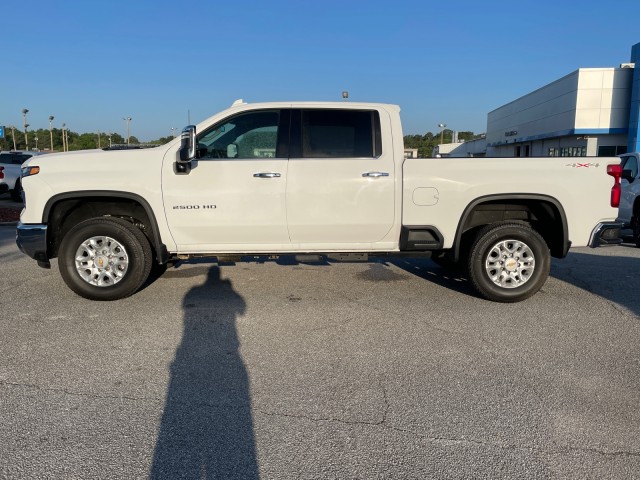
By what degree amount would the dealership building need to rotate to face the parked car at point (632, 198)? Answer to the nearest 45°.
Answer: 0° — it already faces it

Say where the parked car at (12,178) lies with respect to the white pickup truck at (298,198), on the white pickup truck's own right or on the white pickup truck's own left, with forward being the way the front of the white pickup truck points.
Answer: on the white pickup truck's own right

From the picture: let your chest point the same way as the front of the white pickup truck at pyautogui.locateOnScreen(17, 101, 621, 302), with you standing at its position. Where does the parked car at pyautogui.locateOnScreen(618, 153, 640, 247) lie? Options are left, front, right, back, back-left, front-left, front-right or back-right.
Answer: back-right

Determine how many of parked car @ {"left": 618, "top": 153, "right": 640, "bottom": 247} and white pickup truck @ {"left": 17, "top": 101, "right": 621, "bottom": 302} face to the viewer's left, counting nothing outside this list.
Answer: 1

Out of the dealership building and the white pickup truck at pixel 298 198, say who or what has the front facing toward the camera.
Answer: the dealership building

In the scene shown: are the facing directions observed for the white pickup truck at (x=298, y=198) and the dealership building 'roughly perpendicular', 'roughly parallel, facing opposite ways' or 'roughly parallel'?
roughly perpendicular

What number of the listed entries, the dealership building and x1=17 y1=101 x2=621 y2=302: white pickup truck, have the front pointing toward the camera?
1

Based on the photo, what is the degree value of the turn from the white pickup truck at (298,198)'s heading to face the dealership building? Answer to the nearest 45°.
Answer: approximately 135° to its right

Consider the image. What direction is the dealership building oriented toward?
toward the camera

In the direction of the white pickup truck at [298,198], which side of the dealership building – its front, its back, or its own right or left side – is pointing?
front

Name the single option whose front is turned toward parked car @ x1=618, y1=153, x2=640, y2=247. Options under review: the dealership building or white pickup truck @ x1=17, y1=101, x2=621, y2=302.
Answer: the dealership building

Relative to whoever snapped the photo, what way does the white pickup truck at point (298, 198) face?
facing to the left of the viewer

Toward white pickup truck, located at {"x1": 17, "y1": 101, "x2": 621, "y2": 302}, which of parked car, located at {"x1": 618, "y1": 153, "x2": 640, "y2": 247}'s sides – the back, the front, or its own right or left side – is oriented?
right

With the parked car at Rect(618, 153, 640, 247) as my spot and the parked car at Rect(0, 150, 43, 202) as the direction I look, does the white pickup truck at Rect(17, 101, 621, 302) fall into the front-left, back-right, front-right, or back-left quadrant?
front-left

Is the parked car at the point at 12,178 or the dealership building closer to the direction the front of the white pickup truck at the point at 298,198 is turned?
the parked car

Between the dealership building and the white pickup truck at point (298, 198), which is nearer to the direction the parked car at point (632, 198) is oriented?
the white pickup truck

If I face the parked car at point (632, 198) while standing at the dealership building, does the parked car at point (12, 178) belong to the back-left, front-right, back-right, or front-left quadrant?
front-right

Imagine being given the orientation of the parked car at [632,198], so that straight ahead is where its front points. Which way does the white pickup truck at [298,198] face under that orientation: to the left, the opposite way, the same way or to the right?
to the right

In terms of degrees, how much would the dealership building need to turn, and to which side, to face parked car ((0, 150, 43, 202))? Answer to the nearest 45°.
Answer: approximately 45° to its right
